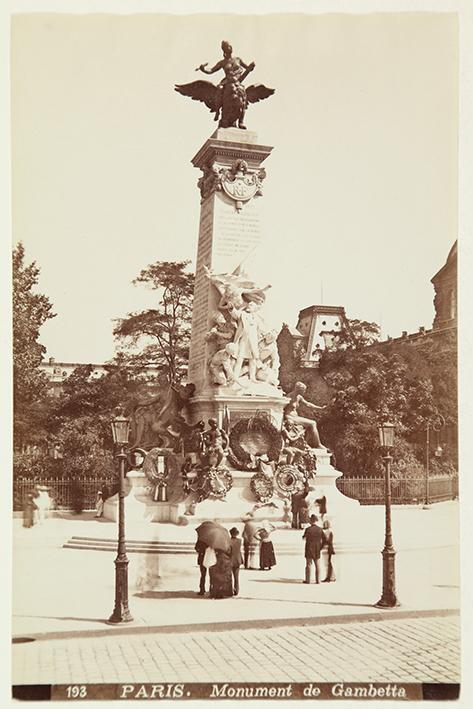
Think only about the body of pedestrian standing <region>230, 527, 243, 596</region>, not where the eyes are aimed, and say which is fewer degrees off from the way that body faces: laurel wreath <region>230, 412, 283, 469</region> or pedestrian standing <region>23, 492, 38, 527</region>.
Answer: the laurel wreath

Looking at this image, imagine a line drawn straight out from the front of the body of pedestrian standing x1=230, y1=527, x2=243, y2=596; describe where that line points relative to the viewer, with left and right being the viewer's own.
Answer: facing away from the viewer

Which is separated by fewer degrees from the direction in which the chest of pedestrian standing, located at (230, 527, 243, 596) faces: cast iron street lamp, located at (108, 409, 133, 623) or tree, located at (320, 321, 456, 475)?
the tree

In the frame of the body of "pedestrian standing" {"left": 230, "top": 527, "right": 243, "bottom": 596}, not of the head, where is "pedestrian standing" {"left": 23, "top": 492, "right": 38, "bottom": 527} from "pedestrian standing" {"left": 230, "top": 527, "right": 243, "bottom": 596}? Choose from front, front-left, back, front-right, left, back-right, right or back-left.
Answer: front-left

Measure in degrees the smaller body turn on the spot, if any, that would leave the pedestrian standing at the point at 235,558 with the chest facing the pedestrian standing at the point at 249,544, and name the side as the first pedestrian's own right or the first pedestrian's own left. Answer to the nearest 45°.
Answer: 0° — they already face them

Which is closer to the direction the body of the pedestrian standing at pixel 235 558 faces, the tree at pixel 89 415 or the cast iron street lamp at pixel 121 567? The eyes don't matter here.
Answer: the tree
